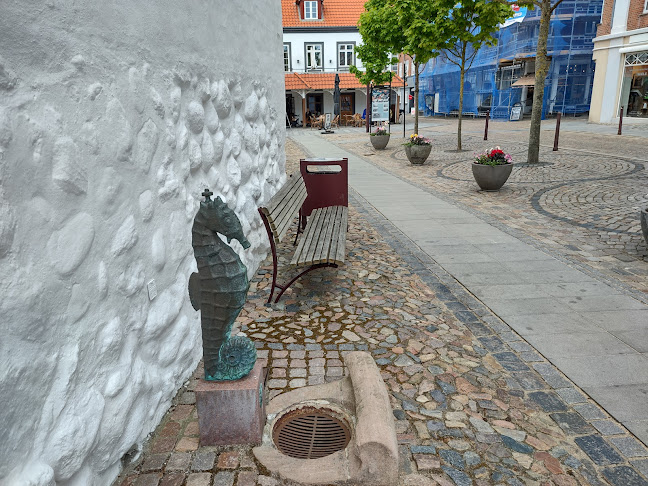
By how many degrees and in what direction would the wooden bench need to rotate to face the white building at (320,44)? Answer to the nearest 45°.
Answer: approximately 90° to its left

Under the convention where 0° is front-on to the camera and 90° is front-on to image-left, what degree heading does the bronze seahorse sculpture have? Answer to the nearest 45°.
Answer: approximately 270°

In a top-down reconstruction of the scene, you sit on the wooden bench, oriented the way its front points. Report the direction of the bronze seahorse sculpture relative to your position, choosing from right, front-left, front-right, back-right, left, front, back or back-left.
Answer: right

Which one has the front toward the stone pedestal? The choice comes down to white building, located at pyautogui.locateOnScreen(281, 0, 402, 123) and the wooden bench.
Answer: the white building

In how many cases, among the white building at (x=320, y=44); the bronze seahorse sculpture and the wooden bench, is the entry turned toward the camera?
1

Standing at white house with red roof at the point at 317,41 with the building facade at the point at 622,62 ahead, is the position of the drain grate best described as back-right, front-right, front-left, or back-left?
front-right

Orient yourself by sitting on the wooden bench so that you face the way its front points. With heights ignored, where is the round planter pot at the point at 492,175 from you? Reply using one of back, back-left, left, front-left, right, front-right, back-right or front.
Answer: front-left

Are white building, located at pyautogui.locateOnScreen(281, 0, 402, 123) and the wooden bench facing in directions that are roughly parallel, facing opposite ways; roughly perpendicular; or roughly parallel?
roughly perpendicular

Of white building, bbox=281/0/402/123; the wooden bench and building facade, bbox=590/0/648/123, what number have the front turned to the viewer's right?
1

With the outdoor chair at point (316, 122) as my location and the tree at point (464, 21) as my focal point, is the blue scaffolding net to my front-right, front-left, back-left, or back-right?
front-left

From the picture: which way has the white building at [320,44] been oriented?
toward the camera

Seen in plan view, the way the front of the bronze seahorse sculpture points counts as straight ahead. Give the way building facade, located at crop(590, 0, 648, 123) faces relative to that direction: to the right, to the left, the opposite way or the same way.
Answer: the opposite way

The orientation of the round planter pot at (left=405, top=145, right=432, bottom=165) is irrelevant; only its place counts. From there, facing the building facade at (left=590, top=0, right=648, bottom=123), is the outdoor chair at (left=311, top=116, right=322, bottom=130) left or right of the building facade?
left

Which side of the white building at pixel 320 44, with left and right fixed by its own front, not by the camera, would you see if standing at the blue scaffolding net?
left

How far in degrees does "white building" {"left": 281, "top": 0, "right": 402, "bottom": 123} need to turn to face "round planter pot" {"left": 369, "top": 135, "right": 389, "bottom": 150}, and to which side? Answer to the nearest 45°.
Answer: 0° — it already faces it

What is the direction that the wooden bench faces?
to the viewer's right

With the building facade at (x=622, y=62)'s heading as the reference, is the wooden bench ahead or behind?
ahead

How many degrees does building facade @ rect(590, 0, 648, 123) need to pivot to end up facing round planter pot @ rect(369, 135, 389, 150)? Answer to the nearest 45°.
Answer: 0° — it already faces it

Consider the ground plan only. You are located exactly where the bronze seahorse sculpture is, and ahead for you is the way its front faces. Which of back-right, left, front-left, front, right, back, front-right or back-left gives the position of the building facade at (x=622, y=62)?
front-left

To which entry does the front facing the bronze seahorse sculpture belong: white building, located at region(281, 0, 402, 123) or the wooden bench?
the white building

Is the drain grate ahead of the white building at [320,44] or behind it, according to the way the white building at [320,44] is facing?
ahead

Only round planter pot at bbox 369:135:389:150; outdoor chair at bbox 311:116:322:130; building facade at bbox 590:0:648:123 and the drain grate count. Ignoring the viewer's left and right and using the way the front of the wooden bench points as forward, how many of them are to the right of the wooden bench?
1
